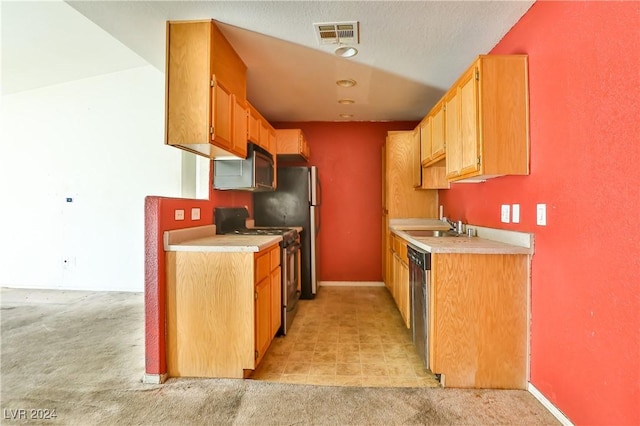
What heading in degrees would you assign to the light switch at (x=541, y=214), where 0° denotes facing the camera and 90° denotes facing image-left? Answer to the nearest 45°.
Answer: approximately 45°

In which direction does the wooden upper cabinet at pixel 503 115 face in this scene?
to the viewer's left

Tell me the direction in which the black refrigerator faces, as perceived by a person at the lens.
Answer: facing to the right of the viewer

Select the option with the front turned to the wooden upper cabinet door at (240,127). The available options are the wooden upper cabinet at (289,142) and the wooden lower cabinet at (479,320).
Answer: the wooden lower cabinet

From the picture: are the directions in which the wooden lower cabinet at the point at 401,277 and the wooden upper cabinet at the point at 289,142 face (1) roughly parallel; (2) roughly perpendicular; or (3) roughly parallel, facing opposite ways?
roughly parallel, facing opposite ways

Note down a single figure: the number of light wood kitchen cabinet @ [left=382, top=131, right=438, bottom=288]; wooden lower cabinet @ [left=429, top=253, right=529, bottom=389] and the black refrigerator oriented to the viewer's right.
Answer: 1

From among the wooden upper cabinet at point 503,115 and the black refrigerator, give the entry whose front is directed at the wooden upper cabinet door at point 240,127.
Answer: the wooden upper cabinet at point 503,115

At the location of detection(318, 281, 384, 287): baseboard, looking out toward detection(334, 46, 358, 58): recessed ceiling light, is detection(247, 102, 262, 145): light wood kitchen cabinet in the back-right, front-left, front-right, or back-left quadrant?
front-right

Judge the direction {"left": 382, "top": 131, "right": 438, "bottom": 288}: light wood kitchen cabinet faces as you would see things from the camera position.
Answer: facing to the left of the viewer

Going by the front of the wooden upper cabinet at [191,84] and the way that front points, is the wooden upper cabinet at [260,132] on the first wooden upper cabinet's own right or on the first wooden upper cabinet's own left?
on the first wooden upper cabinet's own left

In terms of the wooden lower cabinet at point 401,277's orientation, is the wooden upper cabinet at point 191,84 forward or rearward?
forward

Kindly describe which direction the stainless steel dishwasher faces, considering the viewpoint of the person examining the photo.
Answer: facing to the left of the viewer
